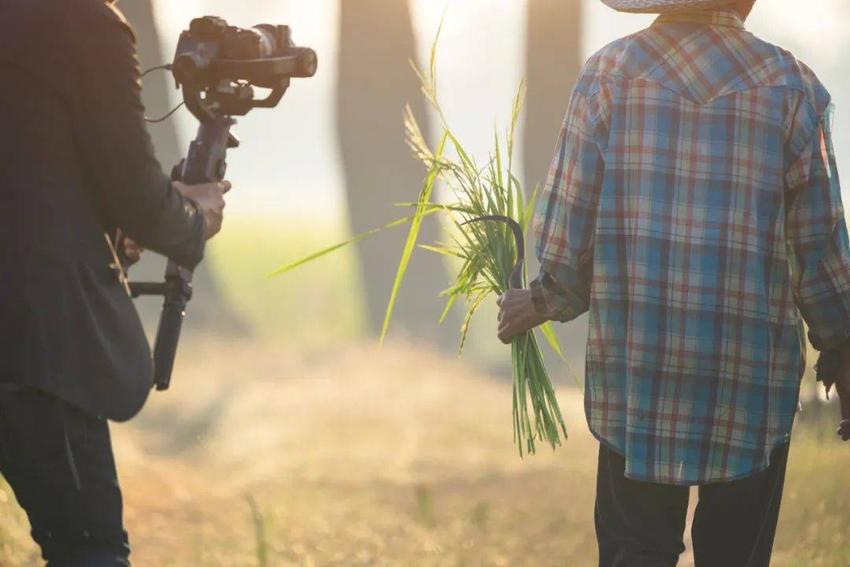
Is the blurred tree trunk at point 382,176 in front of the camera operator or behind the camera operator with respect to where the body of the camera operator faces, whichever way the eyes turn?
in front

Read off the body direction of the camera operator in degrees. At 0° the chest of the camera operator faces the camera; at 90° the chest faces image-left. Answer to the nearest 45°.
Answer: approximately 225°

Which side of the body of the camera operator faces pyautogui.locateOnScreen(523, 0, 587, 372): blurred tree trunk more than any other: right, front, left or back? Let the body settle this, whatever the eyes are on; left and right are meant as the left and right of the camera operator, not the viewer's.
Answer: front
